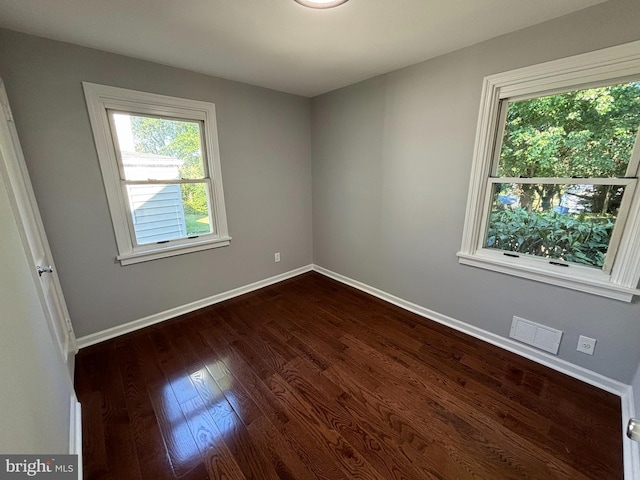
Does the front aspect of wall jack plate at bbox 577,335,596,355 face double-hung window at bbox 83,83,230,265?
no

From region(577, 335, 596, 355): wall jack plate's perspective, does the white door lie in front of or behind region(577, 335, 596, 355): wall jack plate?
in front
